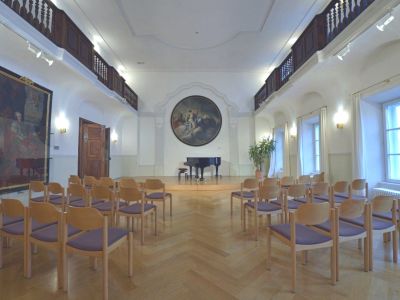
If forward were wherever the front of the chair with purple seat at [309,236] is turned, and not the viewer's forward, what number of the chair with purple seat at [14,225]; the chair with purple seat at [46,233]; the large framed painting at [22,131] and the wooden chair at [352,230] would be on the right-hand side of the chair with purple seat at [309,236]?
1

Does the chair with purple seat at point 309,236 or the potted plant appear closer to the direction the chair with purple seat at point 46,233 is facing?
the potted plant

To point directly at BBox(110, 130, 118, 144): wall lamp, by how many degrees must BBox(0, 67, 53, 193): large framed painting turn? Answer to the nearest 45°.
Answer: approximately 90° to its left

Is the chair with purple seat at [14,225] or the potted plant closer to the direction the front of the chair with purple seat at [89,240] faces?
the potted plant

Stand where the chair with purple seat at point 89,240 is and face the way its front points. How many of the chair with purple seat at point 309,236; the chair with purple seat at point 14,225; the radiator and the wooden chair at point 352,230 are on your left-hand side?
1

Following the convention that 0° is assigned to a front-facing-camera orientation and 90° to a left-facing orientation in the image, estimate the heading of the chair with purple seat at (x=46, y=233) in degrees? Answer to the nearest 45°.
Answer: approximately 225°

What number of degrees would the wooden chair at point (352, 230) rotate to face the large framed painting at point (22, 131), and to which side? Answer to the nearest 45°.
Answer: approximately 45° to its left

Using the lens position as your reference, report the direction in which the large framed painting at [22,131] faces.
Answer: facing the viewer and to the right of the viewer

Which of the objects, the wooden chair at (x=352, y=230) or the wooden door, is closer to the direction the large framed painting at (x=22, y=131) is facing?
the wooden chair

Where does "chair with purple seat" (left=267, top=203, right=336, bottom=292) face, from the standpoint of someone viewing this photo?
facing away from the viewer and to the left of the viewer

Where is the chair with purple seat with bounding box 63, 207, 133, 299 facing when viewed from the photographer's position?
facing away from the viewer and to the right of the viewer

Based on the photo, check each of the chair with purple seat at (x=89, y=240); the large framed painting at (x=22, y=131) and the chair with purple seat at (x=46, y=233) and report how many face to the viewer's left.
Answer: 0

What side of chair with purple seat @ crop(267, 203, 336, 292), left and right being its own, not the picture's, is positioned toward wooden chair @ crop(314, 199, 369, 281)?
right
